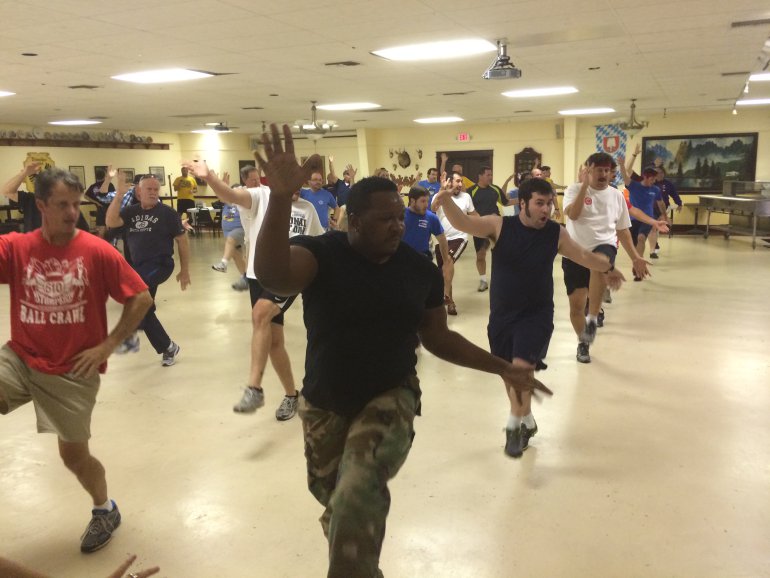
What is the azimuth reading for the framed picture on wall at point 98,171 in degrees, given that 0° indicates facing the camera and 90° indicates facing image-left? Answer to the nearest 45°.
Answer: approximately 0°

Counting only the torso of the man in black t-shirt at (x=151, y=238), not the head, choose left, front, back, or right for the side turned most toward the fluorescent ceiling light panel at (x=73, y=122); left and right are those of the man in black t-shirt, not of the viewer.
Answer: back

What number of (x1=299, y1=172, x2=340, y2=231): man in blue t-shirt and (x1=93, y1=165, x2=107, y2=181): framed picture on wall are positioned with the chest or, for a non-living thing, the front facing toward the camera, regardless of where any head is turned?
2

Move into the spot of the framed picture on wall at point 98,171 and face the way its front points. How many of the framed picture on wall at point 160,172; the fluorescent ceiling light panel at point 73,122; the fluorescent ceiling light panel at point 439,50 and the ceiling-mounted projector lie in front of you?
3

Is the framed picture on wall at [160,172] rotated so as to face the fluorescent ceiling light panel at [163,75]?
yes

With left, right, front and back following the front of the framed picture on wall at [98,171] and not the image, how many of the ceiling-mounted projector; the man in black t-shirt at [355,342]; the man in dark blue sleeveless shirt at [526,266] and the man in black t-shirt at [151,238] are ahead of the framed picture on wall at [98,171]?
4

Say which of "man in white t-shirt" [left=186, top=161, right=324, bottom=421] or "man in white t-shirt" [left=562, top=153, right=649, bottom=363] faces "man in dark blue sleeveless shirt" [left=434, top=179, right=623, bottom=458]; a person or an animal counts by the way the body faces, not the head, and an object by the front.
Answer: "man in white t-shirt" [left=562, top=153, right=649, bottom=363]

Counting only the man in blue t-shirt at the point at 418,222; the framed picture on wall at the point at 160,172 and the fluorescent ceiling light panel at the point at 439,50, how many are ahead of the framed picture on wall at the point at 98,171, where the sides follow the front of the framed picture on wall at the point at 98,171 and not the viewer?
2
